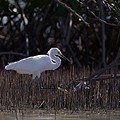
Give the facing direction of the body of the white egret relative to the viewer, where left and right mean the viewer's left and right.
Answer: facing to the right of the viewer
